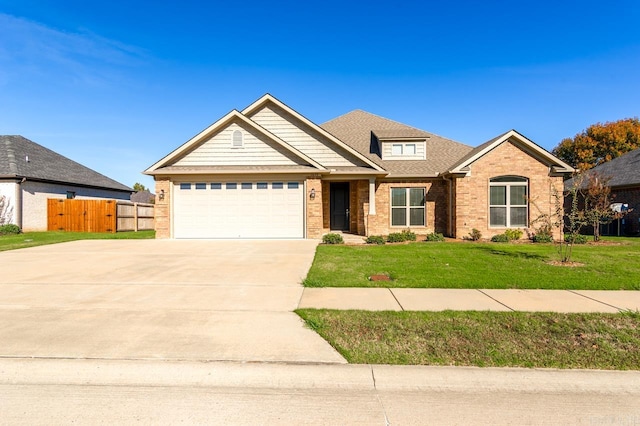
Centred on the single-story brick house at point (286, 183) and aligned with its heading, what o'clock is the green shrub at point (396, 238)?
The green shrub is roughly at 11 o'clock from the single-story brick house.

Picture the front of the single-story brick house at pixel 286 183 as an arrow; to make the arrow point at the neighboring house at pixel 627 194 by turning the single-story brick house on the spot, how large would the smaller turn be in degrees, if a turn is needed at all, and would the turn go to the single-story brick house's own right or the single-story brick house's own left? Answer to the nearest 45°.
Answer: approximately 90° to the single-story brick house's own left

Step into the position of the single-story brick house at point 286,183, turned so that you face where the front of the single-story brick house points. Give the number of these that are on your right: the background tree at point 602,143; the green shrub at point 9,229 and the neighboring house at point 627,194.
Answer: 1

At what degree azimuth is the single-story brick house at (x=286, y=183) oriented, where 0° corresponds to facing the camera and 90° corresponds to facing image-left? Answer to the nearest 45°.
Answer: approximately 0°

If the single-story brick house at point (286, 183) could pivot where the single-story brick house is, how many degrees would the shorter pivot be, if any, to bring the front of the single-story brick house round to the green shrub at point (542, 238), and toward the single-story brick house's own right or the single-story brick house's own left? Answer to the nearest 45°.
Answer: approximately 90° to the single-story brick house's own left

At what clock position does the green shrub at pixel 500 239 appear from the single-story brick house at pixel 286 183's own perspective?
The green shrub is roughly at 9 o'clock from the single-story brick house.

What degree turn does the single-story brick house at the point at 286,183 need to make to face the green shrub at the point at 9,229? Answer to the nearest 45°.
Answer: approximately 90° to its right

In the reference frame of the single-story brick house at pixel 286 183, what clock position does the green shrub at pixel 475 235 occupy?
The green shrub is roughly at 9 o'clock from the single-story brick house.

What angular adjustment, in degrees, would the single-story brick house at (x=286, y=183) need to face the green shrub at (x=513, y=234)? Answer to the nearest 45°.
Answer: approximately 90° to its left

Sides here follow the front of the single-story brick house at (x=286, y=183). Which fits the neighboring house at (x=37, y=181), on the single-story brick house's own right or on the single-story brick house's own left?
on the single-story brick house's own right

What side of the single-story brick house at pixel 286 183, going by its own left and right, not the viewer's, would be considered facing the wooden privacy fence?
right

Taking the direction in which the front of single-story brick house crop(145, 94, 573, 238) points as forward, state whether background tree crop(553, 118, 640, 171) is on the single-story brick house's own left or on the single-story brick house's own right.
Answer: on the single-story brick house's own left
